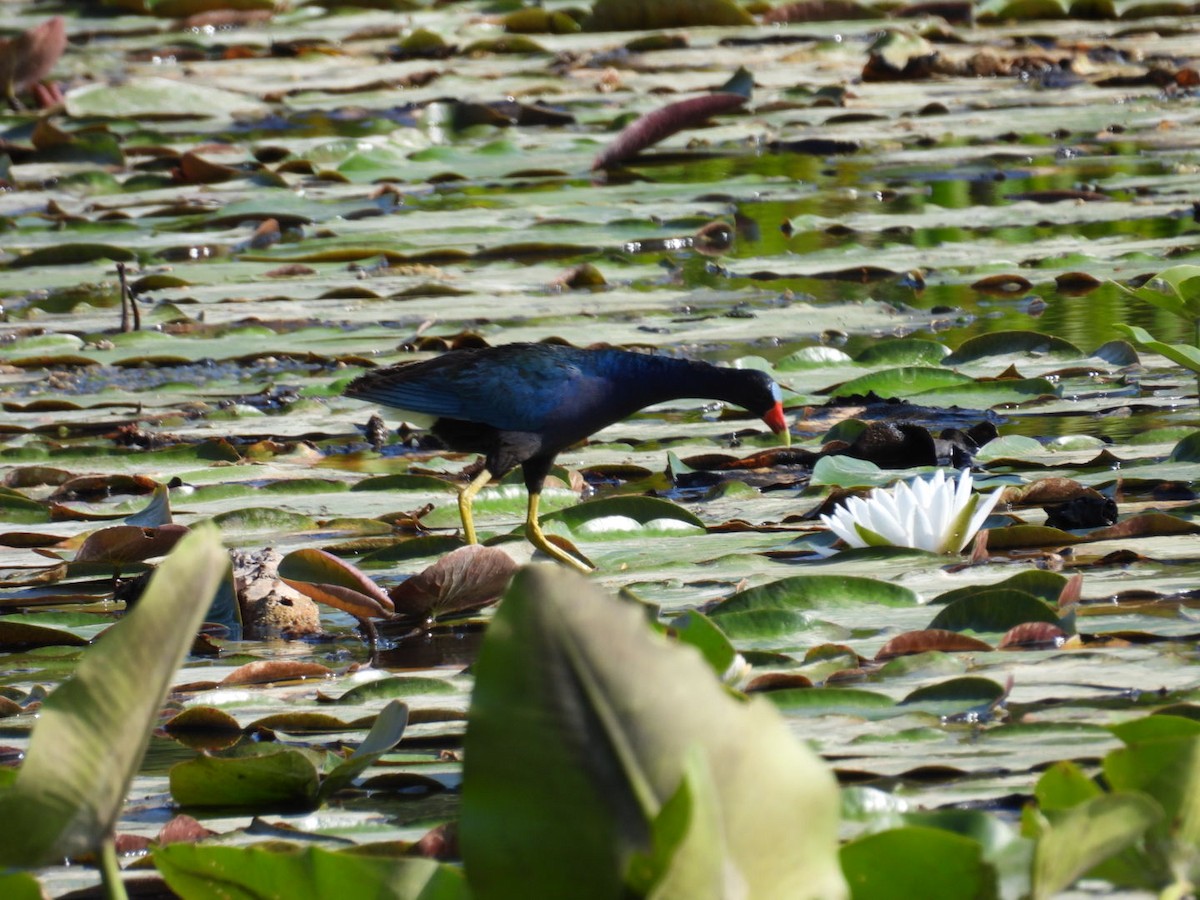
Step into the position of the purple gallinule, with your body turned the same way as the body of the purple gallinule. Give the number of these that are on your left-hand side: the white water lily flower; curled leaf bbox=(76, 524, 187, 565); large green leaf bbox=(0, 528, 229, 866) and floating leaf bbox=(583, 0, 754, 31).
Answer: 1

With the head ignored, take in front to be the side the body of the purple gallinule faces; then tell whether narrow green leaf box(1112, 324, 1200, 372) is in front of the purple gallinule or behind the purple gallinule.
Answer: in front

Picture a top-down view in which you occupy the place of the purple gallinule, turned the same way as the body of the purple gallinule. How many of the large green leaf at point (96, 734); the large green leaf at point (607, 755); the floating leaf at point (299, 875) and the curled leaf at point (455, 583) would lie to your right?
4

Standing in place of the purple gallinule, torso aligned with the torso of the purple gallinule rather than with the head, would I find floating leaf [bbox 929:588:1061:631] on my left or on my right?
on my right

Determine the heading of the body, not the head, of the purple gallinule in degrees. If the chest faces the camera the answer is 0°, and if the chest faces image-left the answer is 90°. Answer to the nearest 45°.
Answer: approximately 270°

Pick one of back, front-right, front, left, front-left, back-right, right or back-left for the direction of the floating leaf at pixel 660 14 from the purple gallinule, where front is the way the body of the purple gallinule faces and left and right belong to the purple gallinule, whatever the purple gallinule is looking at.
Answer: left

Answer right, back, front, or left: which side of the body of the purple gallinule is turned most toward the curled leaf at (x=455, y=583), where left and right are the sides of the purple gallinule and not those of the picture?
right

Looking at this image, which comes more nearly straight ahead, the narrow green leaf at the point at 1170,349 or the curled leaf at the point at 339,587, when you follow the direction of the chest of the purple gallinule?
the narrow green leaf

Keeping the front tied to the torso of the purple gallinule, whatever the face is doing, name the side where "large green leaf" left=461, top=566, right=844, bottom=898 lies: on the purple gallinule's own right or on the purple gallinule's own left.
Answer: on the purple gallinule's own right

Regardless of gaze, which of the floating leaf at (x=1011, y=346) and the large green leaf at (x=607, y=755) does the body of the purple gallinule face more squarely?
the floating leaf

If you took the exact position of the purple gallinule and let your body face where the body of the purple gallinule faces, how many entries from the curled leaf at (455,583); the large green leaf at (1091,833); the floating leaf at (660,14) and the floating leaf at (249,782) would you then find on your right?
3

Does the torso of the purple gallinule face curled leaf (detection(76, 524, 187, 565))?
no

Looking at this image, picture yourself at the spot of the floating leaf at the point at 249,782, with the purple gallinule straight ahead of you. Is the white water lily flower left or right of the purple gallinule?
right

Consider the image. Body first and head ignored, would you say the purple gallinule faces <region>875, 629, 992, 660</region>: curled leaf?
no

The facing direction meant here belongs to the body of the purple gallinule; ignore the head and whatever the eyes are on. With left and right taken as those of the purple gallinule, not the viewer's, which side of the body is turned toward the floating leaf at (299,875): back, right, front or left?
right

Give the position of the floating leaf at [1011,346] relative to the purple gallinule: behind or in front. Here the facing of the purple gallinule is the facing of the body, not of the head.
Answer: in front
